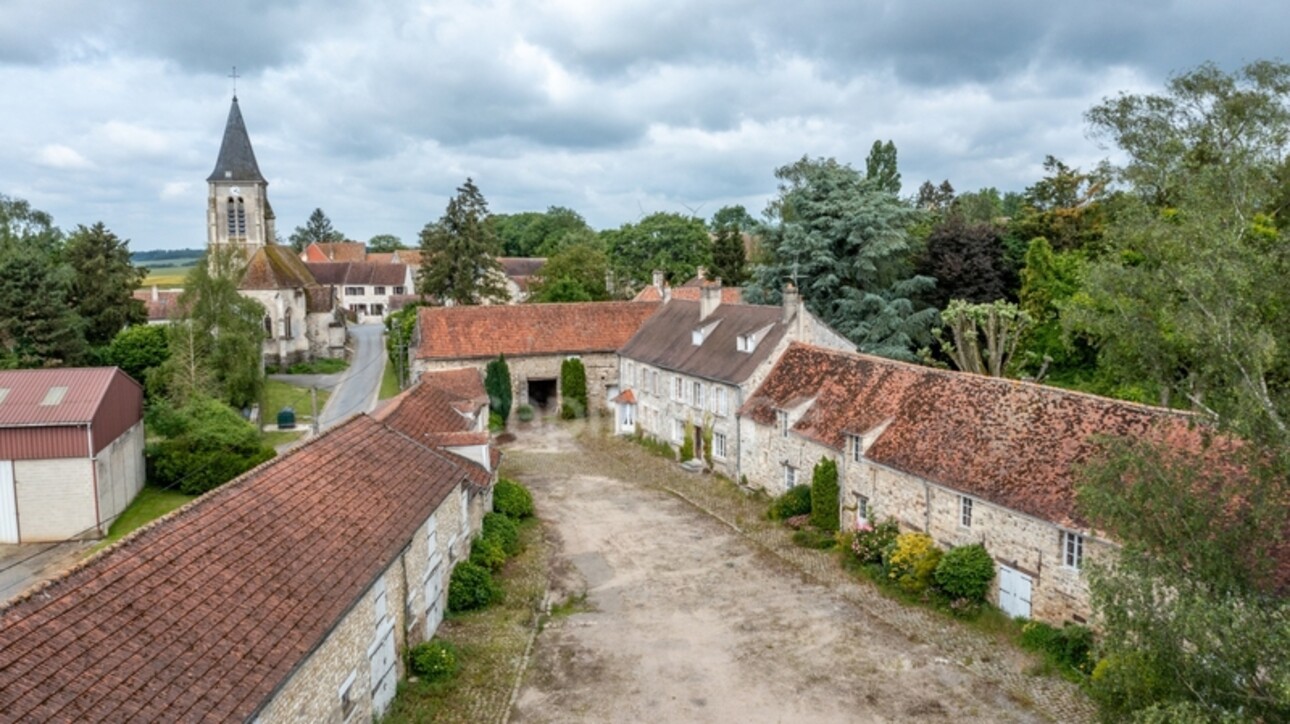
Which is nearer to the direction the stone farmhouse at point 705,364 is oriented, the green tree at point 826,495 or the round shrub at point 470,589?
the round shrub

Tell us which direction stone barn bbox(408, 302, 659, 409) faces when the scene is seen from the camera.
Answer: facing the viewer

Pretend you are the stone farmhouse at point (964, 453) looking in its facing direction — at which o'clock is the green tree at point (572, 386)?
The green tree is roughly at 3 o'clock from the stone farmhouse.

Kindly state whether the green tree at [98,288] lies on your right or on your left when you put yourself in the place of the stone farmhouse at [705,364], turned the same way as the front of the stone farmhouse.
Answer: on your right

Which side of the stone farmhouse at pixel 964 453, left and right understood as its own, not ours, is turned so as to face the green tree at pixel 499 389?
right

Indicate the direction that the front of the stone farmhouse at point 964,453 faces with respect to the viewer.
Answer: facing the viewer and to the left of the viewer

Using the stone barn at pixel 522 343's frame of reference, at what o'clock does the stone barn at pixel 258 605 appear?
the stone barn at pixel 258 605 is roughly at 12 o'clock from the stone barn at pixel 522 343.

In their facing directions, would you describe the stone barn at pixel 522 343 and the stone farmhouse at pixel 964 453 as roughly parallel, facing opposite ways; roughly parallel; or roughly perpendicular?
roughly perpendicular

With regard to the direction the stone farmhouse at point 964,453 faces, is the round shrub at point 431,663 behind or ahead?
ahead

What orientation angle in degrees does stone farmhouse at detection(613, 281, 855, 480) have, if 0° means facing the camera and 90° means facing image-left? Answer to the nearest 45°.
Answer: approximately 45°

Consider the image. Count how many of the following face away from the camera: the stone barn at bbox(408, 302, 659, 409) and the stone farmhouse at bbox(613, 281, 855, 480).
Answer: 0

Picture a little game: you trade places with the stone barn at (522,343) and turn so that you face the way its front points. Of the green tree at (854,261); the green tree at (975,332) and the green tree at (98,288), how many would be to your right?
1

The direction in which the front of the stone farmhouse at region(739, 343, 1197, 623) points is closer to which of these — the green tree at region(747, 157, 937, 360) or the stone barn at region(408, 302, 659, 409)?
the stone barn

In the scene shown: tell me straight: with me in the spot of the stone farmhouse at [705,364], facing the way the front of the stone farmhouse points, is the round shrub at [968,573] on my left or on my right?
on my left

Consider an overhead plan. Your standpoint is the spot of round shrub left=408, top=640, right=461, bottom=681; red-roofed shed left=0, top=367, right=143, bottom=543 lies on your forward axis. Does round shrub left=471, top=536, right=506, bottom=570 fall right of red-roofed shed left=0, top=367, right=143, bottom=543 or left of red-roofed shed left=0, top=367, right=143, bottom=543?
right
